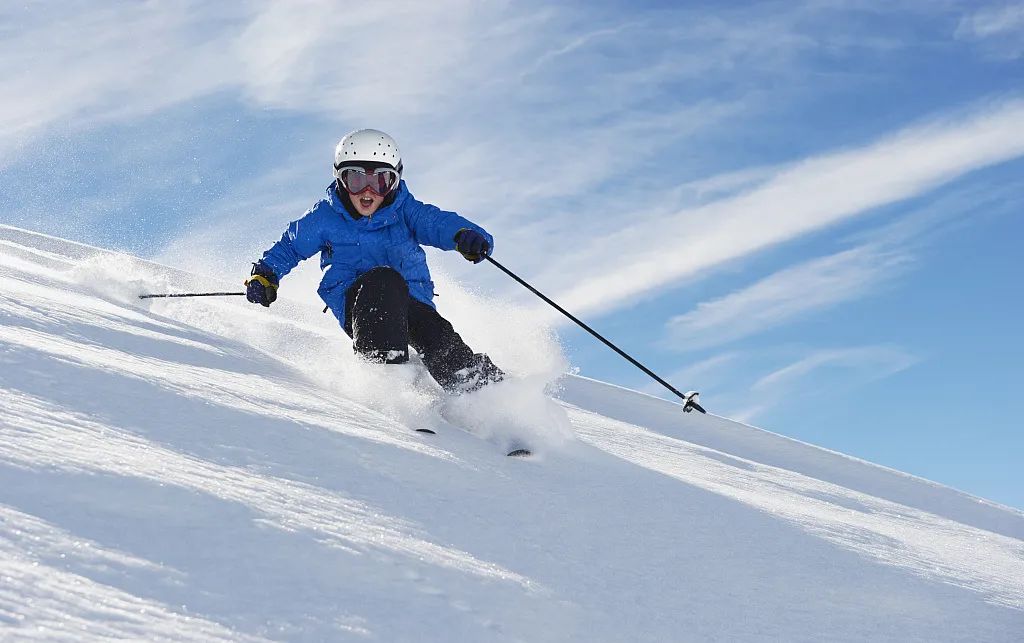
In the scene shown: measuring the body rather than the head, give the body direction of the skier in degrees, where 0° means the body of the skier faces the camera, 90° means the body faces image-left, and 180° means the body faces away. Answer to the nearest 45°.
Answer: approximately 0°
